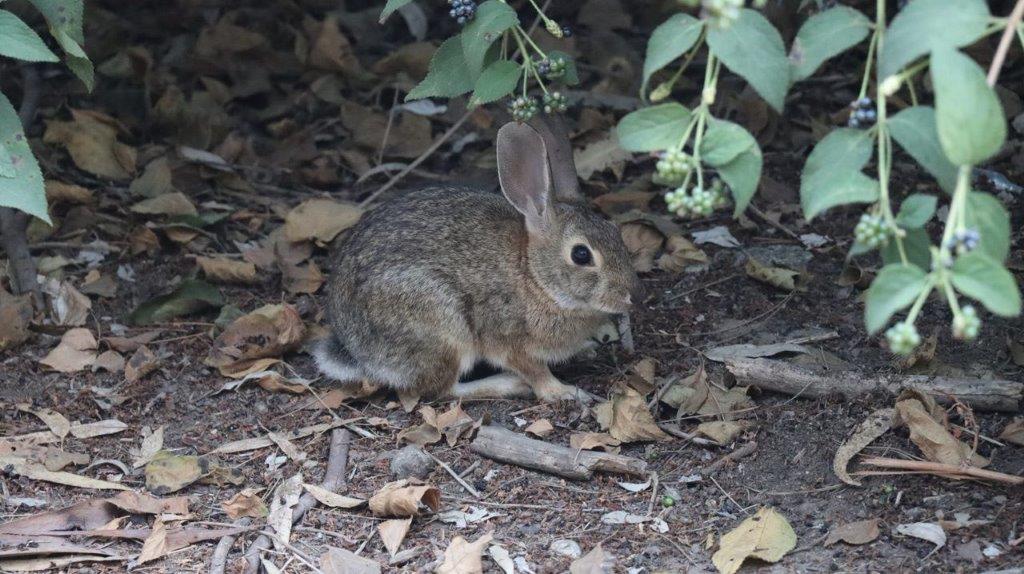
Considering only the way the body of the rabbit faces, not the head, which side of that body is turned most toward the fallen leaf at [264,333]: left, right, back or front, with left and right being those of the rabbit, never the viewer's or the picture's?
back

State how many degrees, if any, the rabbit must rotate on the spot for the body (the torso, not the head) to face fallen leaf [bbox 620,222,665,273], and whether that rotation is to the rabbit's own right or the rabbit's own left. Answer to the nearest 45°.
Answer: approximately 45° to the rabbit's own left

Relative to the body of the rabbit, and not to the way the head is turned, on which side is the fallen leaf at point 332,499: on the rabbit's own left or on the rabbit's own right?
on the rabbit's own right

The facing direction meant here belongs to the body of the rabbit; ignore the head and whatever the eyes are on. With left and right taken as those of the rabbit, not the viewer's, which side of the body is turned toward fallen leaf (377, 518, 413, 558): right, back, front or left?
right

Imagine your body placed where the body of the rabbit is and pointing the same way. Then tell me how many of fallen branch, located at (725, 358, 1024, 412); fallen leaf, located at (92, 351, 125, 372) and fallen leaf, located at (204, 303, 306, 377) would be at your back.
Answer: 2

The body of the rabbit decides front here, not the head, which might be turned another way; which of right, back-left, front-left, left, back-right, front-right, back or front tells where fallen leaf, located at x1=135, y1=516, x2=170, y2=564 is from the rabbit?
back-right

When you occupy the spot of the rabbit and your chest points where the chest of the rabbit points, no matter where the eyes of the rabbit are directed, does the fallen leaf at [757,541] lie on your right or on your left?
on your right

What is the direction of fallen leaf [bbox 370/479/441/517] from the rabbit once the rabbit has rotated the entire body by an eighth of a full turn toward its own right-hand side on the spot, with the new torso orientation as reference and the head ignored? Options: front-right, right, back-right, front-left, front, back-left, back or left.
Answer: front-right

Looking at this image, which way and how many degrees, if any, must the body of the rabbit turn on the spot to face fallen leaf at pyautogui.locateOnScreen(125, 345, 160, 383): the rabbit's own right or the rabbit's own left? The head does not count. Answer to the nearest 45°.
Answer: approximately 180°

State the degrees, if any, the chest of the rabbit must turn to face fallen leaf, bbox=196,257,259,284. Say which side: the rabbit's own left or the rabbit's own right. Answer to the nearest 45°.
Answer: approximately 135° to the rabbit's own left

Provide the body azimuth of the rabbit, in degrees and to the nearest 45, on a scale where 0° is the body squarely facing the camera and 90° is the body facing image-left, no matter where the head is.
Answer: approximately 270°
